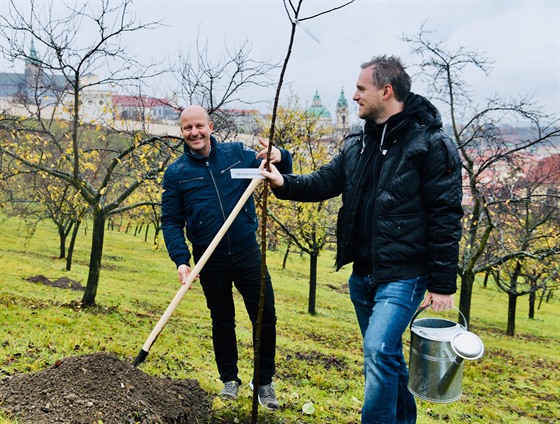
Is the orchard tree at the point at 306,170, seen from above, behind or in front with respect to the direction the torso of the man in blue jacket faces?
behind

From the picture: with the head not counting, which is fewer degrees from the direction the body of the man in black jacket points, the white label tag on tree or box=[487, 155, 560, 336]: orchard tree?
the white label tag on tree

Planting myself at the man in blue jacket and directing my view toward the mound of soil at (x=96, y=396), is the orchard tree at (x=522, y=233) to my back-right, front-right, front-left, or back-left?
back-right

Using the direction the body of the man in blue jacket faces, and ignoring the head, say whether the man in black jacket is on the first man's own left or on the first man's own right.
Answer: on the first man's own left

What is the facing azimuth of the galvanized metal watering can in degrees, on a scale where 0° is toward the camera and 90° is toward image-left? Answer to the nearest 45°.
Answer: approximately 315°

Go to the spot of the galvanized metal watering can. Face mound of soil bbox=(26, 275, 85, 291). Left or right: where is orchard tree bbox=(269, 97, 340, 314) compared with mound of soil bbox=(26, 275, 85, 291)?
right

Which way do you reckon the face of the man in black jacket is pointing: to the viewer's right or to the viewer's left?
to the viewer's left

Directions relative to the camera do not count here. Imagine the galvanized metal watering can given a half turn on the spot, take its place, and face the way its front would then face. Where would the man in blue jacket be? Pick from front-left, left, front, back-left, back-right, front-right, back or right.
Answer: front-left

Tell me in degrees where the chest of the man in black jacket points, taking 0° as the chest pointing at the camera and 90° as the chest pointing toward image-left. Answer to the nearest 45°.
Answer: approximately 45°

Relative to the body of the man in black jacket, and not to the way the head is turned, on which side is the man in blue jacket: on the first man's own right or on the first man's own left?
on the first man's own right

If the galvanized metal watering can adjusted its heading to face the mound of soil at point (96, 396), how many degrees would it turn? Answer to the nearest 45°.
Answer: approximately 135° to its right
